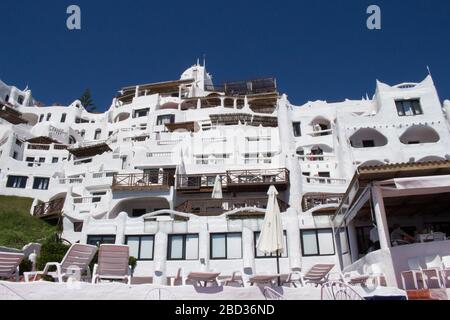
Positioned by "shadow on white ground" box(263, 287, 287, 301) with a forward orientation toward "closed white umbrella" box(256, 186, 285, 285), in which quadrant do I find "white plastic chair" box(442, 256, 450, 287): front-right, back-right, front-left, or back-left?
front-right

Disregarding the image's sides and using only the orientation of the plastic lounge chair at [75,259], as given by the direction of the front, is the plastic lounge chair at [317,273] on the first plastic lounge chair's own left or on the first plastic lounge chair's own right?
on the first plastic lounge chair's own left

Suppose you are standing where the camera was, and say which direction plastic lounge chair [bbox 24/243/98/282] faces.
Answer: facing the viewer and to the left of the viewer

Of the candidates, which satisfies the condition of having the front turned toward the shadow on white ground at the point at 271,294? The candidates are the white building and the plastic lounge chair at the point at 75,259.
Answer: the white building

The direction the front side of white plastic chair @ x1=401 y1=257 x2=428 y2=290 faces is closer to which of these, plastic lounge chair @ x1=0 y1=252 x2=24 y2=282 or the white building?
the plastic lounge chair

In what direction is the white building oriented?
toward the camera

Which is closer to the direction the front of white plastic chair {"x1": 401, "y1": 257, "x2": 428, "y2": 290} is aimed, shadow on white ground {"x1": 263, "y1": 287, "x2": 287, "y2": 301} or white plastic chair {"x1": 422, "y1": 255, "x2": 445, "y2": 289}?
the shadow on white ground

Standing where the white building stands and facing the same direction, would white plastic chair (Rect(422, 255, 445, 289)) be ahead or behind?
ahead

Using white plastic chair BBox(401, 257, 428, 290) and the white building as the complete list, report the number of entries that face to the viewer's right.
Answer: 0

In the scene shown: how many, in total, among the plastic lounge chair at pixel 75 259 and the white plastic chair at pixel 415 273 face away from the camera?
0
